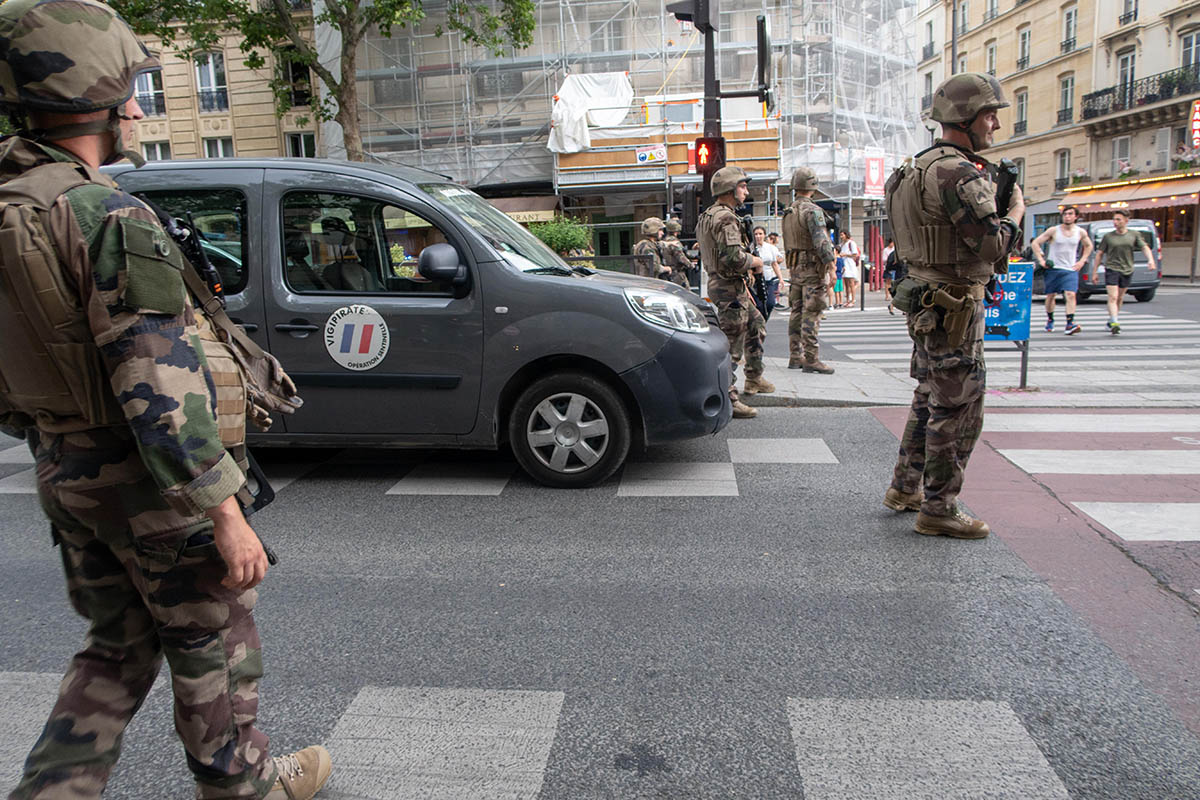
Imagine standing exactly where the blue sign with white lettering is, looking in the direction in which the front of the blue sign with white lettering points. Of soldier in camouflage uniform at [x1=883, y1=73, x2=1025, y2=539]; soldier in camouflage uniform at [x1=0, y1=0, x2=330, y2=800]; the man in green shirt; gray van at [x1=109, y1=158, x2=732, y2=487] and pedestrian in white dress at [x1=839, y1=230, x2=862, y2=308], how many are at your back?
2

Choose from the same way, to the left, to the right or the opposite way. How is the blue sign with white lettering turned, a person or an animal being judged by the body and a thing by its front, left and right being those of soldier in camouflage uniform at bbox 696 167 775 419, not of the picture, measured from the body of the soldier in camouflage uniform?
to the right

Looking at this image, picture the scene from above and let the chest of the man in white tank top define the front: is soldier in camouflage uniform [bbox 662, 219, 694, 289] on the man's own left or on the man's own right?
on the man's own right

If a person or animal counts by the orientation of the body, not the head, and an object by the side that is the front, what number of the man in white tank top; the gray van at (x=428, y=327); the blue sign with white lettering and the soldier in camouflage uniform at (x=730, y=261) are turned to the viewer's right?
2

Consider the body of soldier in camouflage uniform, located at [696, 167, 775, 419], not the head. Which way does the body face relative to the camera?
to the viewer's right

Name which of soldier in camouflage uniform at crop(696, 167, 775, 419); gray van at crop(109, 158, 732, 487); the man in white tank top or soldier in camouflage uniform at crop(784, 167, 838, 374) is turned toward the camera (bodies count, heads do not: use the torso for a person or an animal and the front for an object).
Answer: the man in white tank top

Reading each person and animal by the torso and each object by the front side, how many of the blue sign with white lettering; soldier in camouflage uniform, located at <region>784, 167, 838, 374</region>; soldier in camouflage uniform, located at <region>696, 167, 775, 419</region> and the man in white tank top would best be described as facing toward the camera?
2

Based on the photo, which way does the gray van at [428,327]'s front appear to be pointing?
to the viewer's right

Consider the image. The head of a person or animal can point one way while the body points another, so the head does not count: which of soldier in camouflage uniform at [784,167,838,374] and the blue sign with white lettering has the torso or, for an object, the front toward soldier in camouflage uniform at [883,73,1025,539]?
the blue sign with white lettering

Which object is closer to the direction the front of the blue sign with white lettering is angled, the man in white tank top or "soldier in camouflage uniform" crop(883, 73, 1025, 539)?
the soldier in camouflage uniform

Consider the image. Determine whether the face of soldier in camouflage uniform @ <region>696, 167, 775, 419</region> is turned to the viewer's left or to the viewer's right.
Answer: to the viewer's right

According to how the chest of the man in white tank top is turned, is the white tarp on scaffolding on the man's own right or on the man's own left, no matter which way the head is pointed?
on the man's own right
